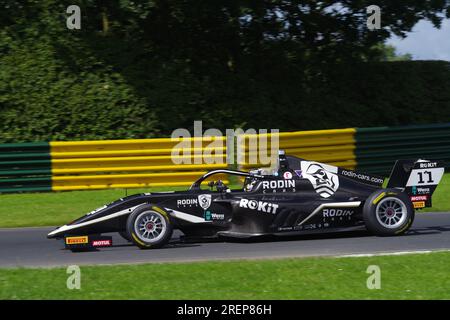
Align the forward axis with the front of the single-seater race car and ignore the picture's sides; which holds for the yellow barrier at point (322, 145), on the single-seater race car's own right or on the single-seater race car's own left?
on the single-seater race car's own right

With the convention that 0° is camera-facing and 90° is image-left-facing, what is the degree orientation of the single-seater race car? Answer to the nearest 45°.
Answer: approximately 90°

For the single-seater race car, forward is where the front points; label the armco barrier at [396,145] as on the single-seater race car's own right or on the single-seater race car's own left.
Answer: on the single-seater race car's own right

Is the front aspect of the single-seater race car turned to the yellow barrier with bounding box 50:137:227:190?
no

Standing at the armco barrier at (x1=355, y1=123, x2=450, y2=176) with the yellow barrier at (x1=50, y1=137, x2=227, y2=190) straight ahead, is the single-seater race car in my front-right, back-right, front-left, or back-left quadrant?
front-left

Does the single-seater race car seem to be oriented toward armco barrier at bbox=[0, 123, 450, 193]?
no
